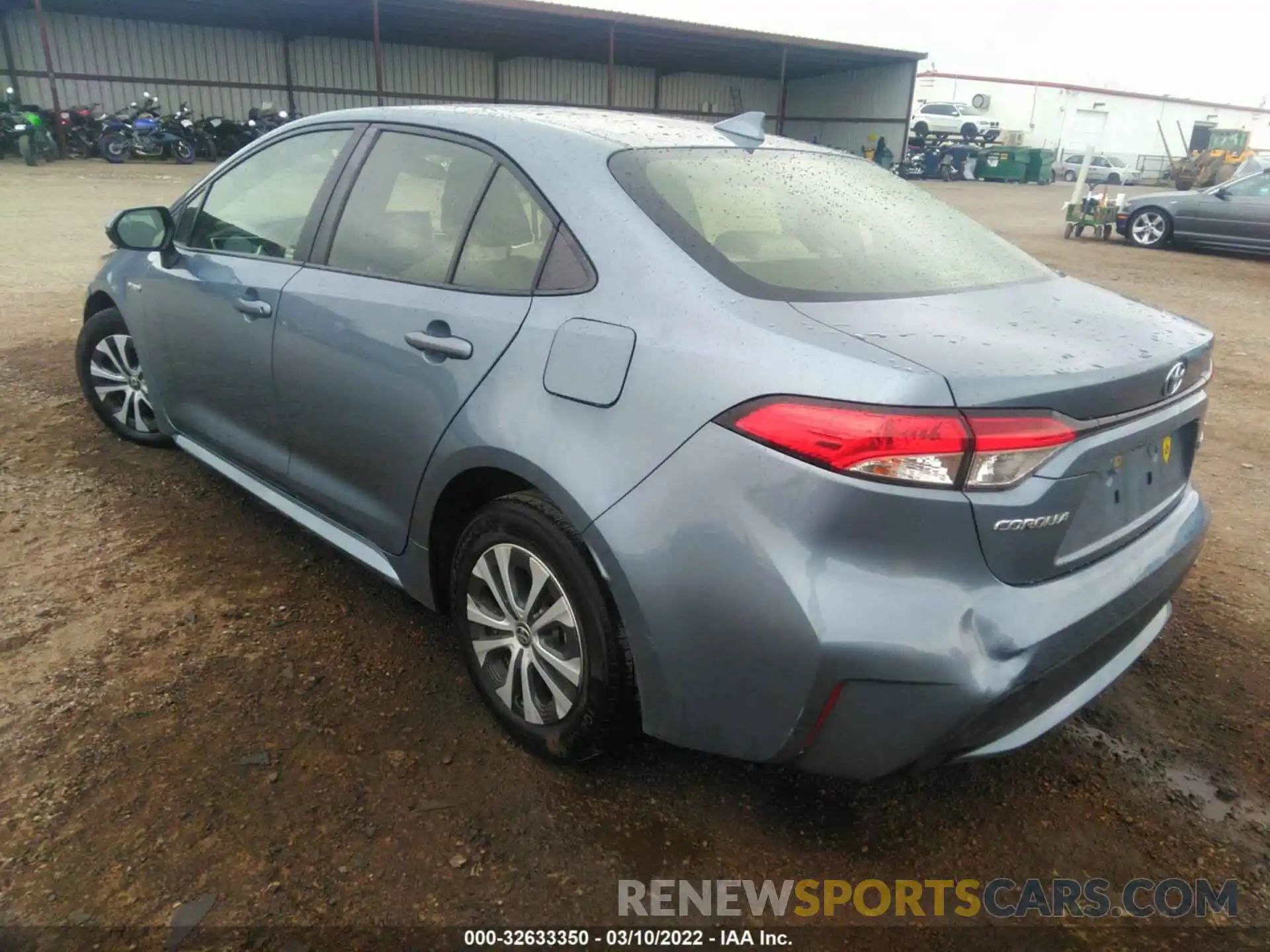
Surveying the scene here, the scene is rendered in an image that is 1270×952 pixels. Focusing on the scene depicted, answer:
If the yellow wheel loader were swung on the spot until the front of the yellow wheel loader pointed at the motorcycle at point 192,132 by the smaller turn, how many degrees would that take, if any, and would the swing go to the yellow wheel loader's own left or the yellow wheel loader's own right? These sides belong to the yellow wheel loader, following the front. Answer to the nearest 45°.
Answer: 0° — it already faces it

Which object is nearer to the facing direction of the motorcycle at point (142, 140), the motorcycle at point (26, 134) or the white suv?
the white suv

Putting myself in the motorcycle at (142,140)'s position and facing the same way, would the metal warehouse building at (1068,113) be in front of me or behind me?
in front

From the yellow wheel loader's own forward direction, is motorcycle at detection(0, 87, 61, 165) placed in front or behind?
in front

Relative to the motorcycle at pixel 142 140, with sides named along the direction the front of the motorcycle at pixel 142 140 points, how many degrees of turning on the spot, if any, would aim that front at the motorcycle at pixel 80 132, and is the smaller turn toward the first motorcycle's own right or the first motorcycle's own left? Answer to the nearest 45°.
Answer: approximately 135° to the first motorcycle's own left

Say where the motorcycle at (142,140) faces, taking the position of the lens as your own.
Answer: facing to the right of the viewer

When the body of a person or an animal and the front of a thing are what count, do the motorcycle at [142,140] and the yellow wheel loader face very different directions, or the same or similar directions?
very different directions

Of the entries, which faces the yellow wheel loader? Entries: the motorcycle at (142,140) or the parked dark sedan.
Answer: the motorcycle

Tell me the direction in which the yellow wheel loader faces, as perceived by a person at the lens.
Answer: facing the viewer and to the left of the viewer
